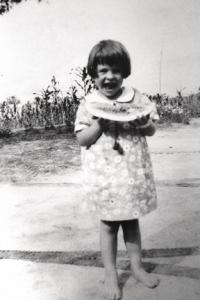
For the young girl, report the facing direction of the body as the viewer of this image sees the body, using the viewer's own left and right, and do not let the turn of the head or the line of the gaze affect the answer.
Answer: facing the viewer
